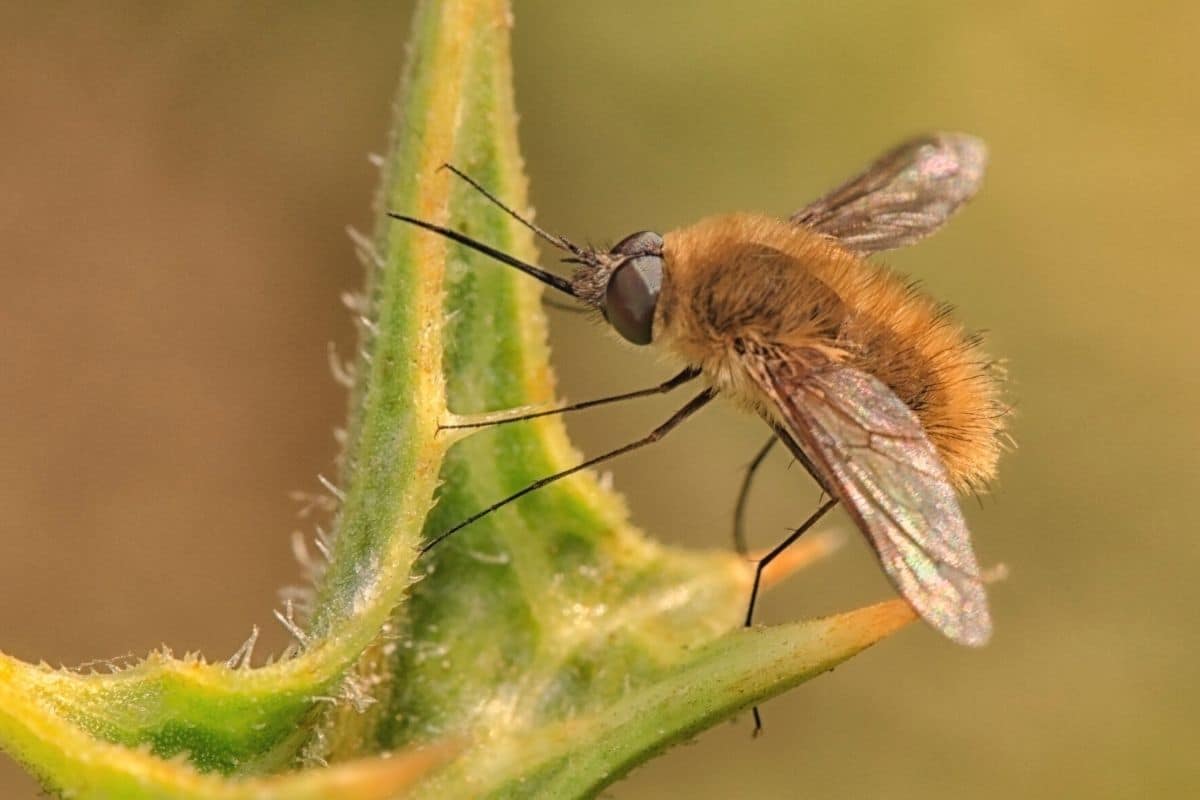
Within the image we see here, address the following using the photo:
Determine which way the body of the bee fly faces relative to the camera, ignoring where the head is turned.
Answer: to the viewer's left
